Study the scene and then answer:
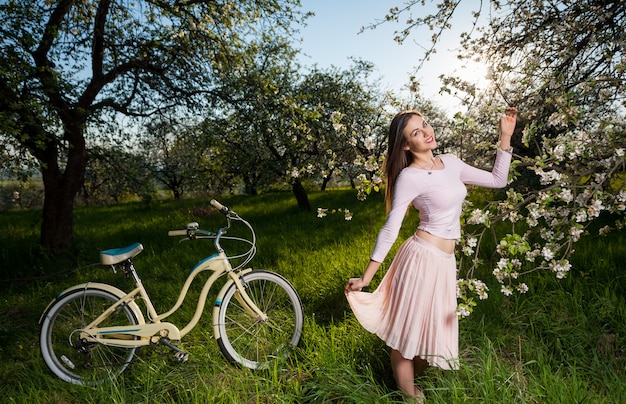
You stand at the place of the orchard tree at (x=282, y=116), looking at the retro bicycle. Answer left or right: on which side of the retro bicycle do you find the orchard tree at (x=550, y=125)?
left

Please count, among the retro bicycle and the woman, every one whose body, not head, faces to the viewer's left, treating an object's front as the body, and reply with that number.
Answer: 0

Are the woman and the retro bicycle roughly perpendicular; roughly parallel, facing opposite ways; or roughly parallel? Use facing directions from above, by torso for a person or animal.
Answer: roughly perpendicular

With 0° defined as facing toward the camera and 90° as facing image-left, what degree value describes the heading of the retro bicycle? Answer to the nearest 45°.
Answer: approximately 270°

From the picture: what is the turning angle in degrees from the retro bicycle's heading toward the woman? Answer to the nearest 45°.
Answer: approximately 45° to its right

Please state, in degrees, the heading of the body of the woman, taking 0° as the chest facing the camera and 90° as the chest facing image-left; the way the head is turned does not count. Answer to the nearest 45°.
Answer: approximately 315°

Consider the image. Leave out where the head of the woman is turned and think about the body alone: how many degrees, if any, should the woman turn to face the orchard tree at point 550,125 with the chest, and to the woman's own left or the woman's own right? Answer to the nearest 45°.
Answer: approximately 90° to the woman's own left

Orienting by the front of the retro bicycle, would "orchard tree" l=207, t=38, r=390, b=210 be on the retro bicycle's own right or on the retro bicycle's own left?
on the retro bicycle's own left
